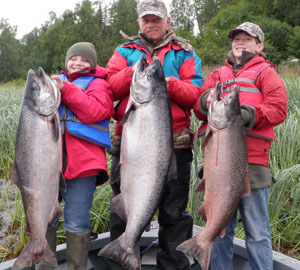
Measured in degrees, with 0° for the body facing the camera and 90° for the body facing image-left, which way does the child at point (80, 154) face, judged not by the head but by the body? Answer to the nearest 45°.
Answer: approximately 45°

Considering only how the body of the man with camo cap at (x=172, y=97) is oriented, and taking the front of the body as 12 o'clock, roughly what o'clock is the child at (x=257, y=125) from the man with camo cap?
The child is roughly at 10 o'clock from the man with camo cap.

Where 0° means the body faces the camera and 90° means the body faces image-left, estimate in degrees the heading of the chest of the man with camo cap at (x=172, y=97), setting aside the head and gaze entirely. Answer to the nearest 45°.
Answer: approximately 0°

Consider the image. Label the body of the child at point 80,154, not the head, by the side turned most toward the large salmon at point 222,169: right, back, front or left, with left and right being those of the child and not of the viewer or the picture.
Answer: left

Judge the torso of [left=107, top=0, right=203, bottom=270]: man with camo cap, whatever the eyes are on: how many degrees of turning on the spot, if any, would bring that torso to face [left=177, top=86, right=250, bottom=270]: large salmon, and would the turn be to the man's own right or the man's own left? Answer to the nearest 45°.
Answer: approximately 45° to the man's own left

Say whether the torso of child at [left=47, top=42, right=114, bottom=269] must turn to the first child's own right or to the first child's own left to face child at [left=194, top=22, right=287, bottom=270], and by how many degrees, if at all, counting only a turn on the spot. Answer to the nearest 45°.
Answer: approximately 135° to the first child's own left
